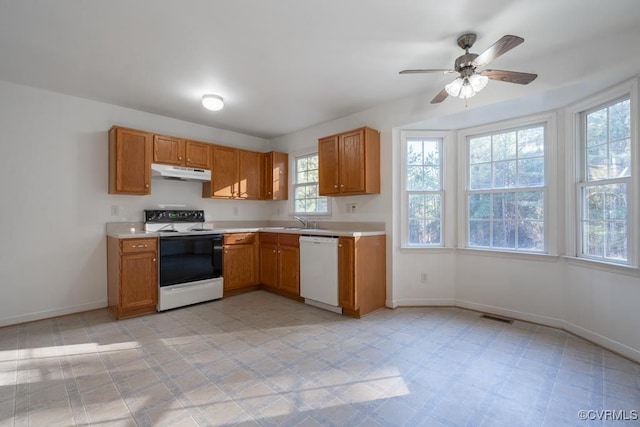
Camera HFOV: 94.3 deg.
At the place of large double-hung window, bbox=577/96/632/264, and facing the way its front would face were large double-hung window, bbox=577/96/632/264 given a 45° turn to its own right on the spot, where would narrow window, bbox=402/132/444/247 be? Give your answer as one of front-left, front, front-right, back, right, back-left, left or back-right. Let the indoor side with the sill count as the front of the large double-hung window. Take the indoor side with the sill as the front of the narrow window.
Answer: front

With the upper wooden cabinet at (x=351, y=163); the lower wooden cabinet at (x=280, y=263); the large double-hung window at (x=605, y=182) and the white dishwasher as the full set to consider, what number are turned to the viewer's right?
0

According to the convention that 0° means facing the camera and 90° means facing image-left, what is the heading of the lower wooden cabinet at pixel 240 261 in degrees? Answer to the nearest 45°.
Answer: approximately 315°

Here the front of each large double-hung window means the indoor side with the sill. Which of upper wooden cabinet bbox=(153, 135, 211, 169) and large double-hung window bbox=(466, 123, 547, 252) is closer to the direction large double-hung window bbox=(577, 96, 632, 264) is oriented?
the upper wooden cabinet

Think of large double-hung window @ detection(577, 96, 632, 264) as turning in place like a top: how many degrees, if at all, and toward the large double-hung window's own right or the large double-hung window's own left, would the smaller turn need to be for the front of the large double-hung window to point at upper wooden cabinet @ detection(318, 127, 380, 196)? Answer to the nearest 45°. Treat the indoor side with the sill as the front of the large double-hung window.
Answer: approximately 45° to the large double-hung window's own right

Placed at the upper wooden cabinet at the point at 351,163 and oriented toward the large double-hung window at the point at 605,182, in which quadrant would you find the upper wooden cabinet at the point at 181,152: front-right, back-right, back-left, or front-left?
back-right

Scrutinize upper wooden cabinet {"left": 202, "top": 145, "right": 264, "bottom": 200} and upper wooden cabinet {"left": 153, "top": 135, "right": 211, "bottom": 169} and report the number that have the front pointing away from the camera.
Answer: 0

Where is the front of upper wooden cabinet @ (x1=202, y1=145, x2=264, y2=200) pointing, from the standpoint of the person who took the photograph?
facing the viewer and to the right of the viewer

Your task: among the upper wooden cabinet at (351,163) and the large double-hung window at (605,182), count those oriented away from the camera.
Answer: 0

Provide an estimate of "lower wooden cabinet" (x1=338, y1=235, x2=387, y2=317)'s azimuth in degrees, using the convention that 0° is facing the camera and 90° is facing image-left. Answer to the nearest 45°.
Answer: approximately 45°

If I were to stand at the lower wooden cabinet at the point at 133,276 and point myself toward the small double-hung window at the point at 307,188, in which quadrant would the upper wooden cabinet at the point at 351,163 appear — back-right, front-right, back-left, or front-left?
front-right

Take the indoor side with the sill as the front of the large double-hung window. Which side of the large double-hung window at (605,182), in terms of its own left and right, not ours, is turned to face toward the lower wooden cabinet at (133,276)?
front

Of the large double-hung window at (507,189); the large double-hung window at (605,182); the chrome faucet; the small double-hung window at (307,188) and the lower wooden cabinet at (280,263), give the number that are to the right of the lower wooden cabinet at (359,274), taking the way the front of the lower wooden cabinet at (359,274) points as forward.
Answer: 3

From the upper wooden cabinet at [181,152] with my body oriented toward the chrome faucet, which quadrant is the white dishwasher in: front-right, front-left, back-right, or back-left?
front-right

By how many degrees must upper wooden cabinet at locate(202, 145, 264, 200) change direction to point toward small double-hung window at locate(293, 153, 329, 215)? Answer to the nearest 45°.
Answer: approximately 45° to its left
